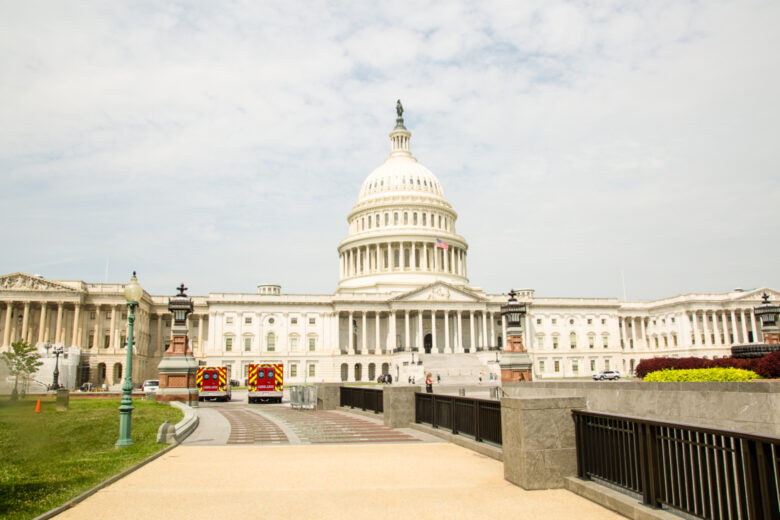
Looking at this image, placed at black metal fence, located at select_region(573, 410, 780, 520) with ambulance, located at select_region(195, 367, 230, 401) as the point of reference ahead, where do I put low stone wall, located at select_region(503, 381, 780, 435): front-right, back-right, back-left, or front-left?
front-right

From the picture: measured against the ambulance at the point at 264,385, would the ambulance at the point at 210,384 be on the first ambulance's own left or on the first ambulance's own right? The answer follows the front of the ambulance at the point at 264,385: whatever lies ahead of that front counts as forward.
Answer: on the first ambulance's own left

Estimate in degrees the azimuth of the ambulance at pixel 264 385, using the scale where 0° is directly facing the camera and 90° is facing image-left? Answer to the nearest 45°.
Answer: approximately 180°

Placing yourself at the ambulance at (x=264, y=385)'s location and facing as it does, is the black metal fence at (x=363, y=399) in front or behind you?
behind

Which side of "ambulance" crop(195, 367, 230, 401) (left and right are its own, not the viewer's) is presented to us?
back

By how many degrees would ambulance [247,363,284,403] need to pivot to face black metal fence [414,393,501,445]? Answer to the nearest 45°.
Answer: approximately 180°

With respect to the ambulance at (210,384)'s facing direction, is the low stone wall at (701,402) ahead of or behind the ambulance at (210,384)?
behind

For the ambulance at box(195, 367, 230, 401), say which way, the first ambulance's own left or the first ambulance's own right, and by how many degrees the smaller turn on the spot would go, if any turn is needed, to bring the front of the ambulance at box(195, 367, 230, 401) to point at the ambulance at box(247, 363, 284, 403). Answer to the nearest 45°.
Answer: approximately 135° to the first ambulance's own right

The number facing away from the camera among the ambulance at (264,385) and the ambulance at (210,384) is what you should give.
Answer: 2

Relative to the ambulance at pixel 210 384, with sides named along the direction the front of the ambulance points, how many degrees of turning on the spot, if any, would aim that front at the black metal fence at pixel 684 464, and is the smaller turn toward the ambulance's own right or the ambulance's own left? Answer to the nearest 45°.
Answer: approximately 180°
